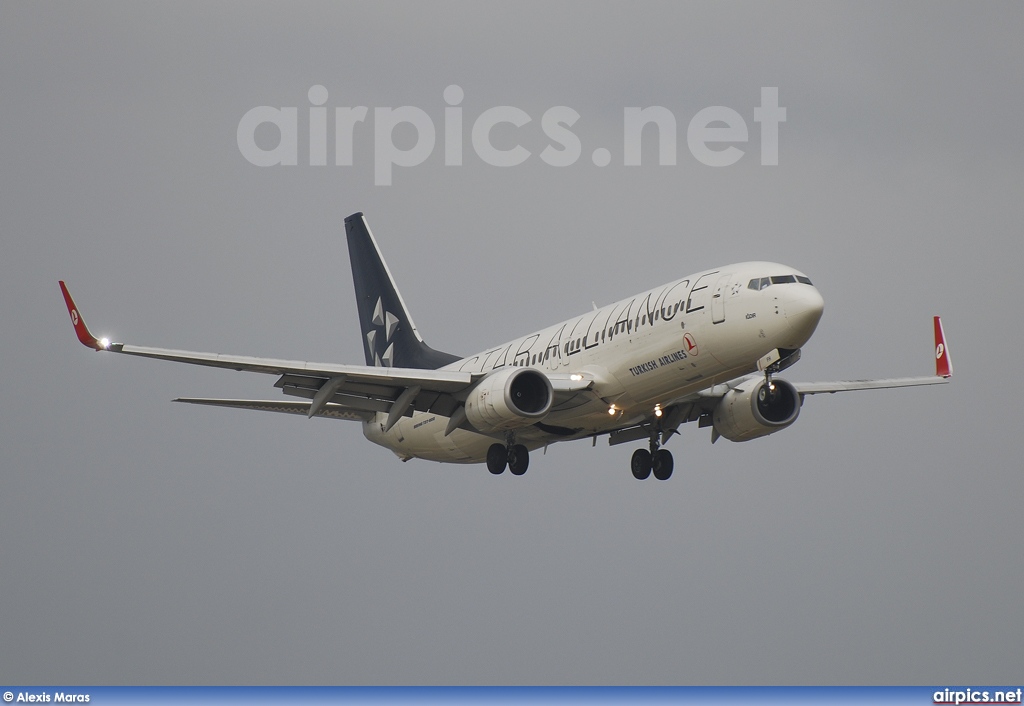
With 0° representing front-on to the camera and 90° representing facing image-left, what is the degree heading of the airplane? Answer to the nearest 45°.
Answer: approximately 315°
